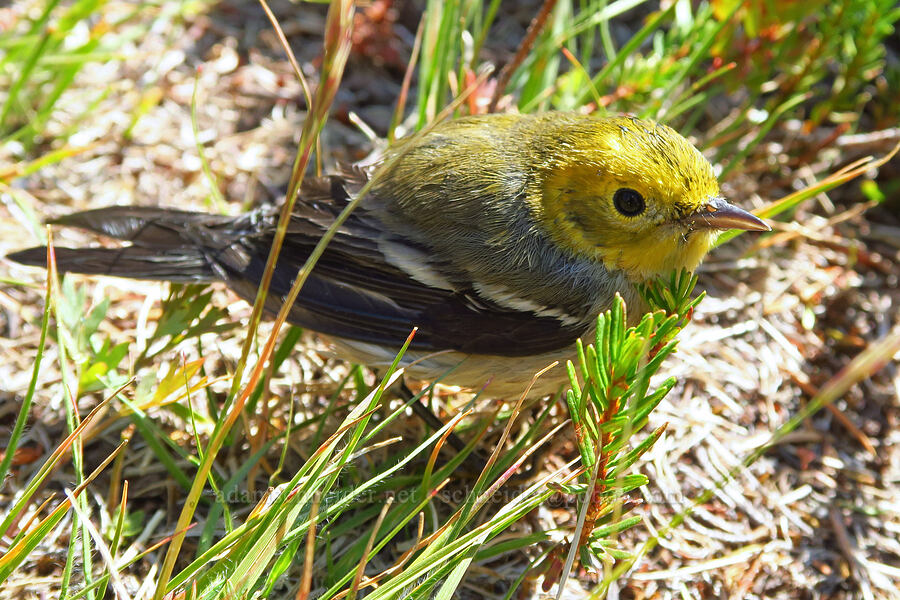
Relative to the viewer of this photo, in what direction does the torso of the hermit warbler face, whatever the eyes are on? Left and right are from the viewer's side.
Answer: facing to the right of the viewer
